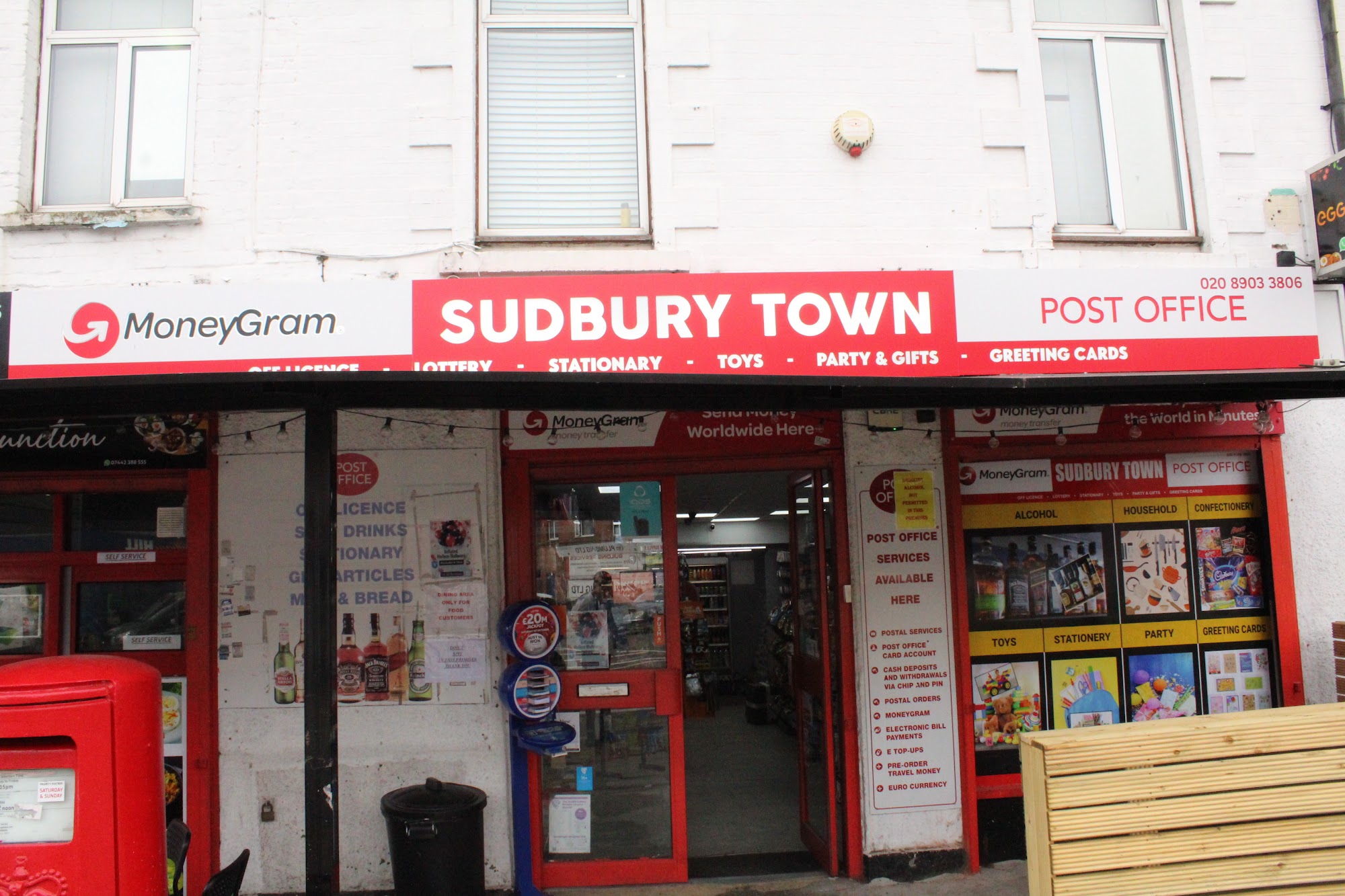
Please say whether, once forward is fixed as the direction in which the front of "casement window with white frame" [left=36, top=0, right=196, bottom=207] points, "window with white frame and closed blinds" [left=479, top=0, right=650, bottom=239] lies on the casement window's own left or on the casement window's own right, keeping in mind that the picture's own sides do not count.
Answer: on the casement window's own left

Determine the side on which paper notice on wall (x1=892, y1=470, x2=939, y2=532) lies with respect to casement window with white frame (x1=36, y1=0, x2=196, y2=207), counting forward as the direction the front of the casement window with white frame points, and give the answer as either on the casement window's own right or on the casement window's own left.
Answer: on the casement window's own left

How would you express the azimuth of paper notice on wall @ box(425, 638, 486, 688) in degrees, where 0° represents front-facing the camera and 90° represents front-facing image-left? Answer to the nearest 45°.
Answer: approximately 0°

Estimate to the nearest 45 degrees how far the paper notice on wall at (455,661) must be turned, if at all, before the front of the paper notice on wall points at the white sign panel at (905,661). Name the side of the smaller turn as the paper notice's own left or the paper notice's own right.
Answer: approximately 90° to the paper notice's own left

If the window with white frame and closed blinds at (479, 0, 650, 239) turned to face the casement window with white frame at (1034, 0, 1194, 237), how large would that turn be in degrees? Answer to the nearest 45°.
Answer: approximately 90° to its left

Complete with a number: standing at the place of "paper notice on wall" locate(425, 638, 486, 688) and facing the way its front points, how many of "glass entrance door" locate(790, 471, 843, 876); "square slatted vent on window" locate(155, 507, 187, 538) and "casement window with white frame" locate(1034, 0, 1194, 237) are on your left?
2

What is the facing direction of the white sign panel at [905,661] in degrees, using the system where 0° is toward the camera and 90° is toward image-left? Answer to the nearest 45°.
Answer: approximately 0°
